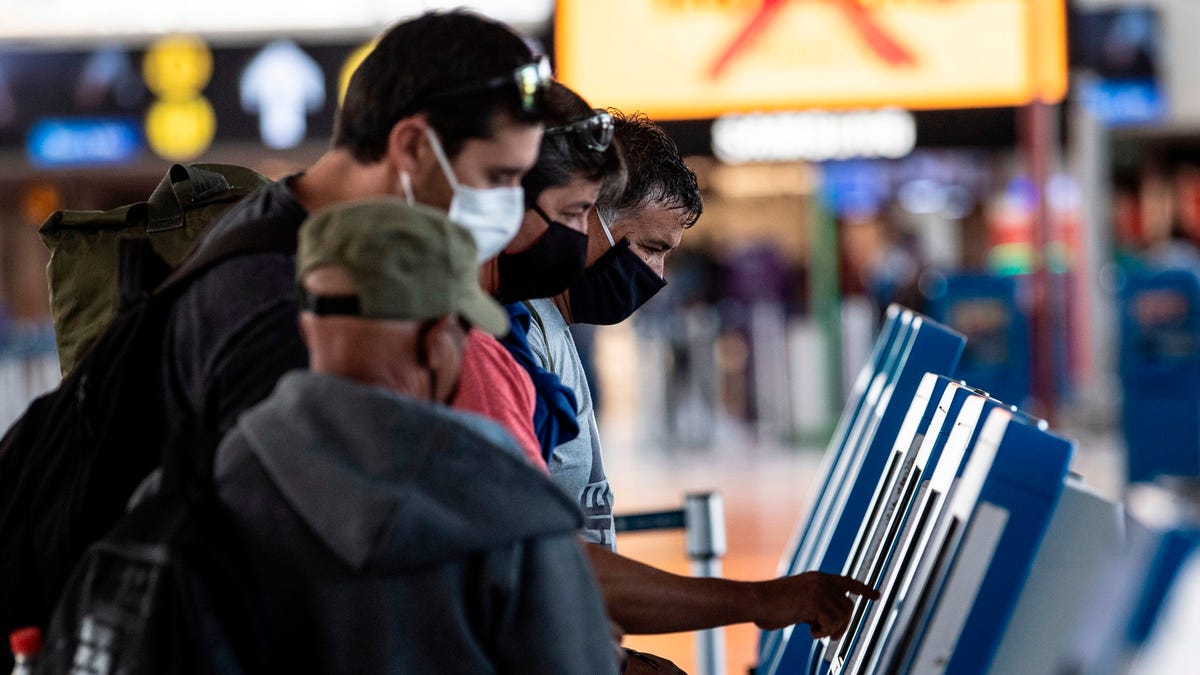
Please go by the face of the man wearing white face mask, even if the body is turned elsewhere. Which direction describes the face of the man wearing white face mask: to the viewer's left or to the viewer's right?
to the viewer's right

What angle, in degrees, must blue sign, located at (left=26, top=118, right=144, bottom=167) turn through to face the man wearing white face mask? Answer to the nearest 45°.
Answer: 0° — it already faces them

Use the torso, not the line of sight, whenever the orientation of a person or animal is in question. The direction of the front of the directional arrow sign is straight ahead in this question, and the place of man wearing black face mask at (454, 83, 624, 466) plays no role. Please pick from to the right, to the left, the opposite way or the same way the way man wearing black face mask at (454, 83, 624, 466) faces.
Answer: to the left

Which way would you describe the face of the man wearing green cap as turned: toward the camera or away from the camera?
away from the camera

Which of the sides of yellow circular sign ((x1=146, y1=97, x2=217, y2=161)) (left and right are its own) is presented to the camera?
front

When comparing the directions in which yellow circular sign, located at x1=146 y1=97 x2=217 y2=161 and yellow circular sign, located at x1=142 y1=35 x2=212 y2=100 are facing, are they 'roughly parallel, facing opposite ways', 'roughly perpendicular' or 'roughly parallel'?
roughly parallel

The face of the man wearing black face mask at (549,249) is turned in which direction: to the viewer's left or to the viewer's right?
to the viewer's right

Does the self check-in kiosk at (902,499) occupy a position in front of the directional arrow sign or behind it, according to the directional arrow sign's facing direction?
in front

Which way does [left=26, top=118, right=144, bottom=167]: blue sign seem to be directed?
toward the camera

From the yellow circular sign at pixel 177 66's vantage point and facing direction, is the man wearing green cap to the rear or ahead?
ahead

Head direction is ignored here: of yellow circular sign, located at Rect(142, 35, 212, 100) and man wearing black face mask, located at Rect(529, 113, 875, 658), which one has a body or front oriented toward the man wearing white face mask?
the yellow circular sign

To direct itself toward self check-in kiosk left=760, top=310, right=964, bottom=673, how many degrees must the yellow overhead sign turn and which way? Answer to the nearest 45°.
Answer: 0° — it already faces it

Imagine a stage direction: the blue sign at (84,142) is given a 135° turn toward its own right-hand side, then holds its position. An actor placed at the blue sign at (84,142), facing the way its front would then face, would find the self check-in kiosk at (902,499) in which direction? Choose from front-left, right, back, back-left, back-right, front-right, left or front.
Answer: back-left

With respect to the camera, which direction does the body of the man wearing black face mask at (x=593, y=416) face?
to the viewer's right

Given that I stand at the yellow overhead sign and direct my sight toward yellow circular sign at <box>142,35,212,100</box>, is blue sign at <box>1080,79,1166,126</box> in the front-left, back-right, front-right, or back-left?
back-right

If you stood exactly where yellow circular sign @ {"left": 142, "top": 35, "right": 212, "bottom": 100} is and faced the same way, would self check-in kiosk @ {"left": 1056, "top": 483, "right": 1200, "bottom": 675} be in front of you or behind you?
in front

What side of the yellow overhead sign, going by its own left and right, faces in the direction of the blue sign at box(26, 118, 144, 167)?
right

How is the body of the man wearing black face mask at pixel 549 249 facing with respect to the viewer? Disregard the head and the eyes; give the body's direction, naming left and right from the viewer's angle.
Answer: facing to the right of the viewer

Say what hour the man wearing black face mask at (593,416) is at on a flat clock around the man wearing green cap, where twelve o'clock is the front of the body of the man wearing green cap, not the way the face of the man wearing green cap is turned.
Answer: The man wearing black face mask is roughly at 11 o'clock from the man wearing green cap.
